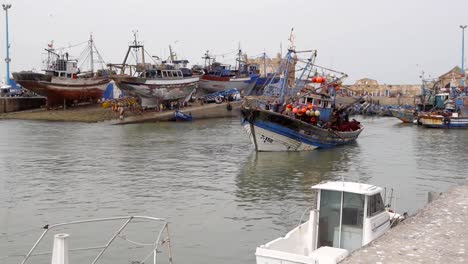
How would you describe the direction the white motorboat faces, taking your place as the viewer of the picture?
facing away from the viewer and to the right of the viewer

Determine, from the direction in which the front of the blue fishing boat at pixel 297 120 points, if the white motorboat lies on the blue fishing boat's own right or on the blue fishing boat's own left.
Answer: on the blue fishing boat's own left

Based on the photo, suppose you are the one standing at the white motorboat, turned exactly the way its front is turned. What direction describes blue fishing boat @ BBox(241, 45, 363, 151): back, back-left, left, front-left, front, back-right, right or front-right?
front-left

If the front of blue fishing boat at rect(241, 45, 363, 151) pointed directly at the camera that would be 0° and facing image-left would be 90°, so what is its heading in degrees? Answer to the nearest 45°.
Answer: approximately 45°
